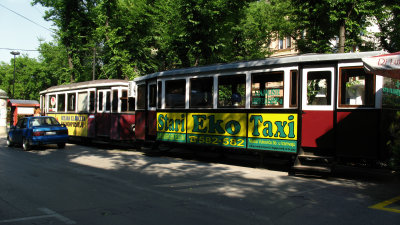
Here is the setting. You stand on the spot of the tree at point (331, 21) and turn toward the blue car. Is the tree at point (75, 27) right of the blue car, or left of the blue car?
right

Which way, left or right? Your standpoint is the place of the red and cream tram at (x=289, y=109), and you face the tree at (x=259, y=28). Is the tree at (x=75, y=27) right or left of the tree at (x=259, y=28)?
left

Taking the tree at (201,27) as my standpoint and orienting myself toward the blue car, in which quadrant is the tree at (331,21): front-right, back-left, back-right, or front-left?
back-left

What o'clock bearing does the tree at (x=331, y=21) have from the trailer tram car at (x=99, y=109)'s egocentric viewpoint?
The tree is roughly at 11 o'clock from the trailer tram car.

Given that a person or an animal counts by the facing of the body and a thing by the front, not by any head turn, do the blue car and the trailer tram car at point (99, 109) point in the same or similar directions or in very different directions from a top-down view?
very different directions

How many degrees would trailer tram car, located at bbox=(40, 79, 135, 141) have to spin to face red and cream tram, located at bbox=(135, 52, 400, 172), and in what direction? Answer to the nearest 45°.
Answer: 0° — it already faces it

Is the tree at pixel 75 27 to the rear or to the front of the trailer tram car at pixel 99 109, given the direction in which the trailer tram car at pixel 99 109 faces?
to the rear

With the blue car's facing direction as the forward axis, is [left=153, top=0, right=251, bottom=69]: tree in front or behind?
behind

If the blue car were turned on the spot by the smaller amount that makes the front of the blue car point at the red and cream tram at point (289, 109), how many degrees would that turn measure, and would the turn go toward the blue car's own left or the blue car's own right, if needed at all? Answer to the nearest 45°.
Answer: approximately 180°

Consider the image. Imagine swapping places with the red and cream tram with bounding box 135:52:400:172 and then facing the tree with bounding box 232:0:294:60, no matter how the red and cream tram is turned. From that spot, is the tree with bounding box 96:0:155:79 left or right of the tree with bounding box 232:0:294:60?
left
